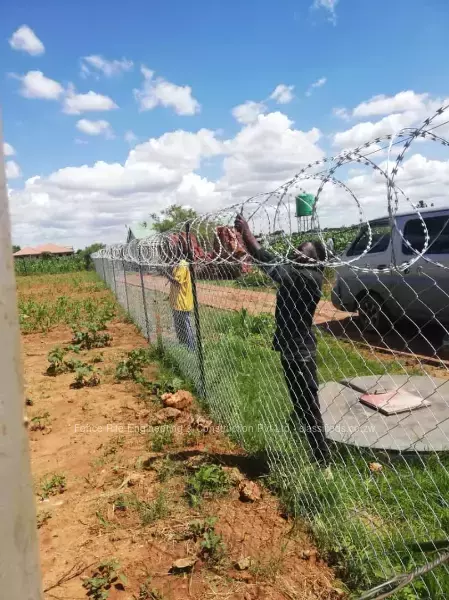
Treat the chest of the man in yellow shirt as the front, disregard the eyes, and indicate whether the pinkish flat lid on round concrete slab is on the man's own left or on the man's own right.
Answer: on the man's own left

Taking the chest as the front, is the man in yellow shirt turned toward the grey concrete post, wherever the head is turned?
no

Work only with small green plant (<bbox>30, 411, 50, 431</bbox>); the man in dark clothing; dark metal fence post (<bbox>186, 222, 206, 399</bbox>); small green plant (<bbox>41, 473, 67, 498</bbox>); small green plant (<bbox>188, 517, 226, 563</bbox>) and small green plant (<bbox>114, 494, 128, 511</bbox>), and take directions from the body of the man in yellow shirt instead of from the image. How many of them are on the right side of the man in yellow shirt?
0

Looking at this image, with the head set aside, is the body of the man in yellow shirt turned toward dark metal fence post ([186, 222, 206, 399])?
no
